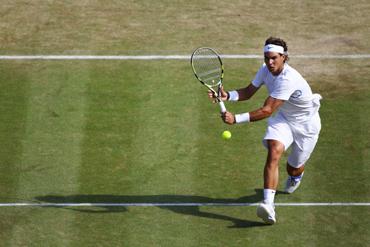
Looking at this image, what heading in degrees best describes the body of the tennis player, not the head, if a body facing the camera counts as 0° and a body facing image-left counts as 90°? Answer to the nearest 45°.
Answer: approximately 45°
